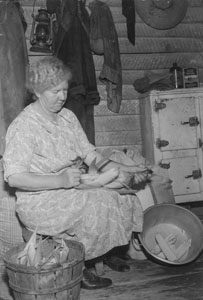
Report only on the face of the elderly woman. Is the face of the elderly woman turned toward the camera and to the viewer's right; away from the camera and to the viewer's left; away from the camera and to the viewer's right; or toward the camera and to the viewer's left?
toward the camera and to the viewer's right

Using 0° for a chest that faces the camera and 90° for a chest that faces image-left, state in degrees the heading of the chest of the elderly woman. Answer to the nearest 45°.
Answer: approximately 315°

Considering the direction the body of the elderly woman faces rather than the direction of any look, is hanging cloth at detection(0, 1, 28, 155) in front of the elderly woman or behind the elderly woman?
behind

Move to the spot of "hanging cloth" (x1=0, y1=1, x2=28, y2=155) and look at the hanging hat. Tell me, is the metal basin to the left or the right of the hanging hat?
right
